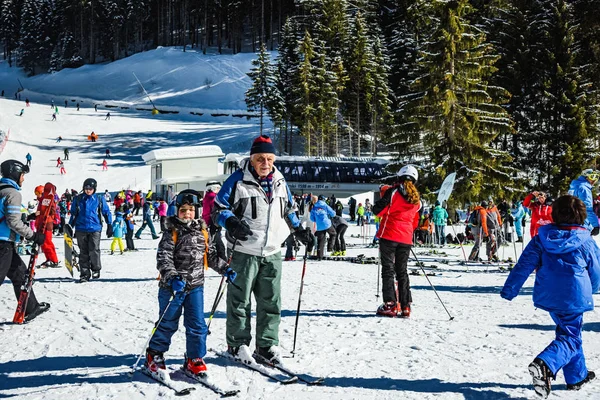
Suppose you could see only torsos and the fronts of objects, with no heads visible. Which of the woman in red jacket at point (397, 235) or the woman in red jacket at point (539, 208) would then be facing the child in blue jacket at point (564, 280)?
the woman in red jacket at point (539, 208)

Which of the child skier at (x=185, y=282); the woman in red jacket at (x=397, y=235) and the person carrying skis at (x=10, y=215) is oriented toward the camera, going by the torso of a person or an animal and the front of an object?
the child skier

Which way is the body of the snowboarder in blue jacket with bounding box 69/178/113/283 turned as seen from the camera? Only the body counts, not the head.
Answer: toward the camera

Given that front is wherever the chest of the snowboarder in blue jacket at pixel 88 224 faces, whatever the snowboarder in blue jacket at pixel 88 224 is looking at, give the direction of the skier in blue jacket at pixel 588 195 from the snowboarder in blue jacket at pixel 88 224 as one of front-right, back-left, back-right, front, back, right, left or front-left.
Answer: front-left

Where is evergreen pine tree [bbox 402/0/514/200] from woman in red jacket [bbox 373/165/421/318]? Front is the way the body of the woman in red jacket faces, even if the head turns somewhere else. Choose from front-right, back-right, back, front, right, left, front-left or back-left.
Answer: front-right

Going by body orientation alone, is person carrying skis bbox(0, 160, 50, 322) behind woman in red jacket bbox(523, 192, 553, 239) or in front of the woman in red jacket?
in front

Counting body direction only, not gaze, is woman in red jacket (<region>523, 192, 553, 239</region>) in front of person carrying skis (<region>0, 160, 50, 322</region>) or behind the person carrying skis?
in front

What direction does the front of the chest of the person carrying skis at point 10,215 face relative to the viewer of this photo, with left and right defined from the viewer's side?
facing to the right of the viewer

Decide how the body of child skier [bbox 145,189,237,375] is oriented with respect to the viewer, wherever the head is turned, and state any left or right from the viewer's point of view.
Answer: facing the viewer

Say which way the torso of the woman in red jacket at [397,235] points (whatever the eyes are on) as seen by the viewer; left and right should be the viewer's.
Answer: facing away from the viewer and to the left of the viewer

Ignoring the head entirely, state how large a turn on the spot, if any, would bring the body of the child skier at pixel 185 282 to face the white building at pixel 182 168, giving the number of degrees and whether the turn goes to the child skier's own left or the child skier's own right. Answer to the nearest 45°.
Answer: approximately 180°

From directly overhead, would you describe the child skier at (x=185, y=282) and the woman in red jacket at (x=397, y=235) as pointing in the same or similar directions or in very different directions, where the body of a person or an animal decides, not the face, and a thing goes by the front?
very different directions

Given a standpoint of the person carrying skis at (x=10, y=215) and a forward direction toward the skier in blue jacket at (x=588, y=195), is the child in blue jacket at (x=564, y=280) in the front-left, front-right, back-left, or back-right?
front-right

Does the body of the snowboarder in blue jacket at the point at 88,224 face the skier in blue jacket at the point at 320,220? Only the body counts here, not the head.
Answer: no

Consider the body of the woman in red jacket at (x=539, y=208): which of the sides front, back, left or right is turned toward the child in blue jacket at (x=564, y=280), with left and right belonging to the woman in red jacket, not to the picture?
front

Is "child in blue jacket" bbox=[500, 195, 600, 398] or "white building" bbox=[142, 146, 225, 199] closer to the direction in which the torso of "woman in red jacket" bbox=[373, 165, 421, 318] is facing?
the white building

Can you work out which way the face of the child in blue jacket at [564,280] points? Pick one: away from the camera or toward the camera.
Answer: away from the camera

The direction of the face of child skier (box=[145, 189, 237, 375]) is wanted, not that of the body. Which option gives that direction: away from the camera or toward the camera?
toward the camera

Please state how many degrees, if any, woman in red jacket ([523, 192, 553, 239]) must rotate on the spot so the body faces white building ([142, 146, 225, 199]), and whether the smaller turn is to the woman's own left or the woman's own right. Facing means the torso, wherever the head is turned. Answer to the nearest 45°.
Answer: approximately 135° to the woman's own right
